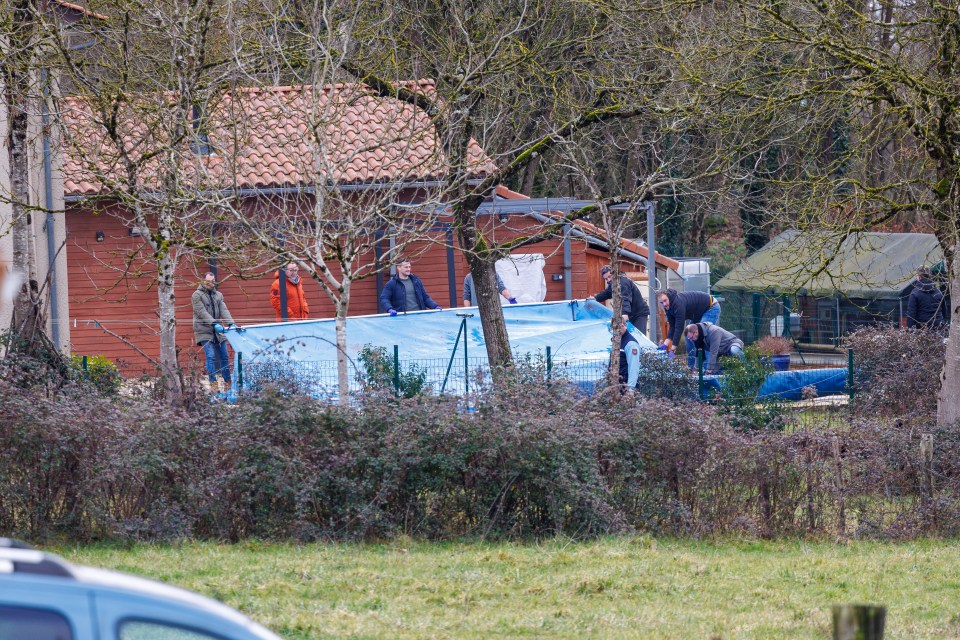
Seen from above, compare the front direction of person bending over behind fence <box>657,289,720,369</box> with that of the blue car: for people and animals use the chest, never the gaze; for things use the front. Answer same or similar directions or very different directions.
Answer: very different directions

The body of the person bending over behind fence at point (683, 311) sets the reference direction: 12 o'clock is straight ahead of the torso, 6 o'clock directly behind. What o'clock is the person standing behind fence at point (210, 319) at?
the person standing behind fence at point (210, 319) is roughly at 11 o'clock from the person bending over behind fence at point (683, 311).

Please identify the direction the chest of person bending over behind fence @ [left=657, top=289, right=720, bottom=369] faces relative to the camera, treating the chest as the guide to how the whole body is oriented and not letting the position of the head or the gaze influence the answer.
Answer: to the viewer's left

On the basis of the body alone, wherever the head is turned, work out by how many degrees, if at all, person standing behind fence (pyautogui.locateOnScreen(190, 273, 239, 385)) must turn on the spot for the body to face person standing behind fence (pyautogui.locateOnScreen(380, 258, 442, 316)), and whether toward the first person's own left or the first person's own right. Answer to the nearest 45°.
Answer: approximately 90° to the first person's own left

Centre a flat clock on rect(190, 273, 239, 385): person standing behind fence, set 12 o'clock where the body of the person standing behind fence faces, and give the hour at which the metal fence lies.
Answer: The metal fence is roughly at 12 o'clock from the person standing behind fence.

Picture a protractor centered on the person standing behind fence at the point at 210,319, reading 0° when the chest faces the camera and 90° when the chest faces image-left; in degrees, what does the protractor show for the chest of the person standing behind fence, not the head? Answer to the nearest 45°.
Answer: approximately 315°

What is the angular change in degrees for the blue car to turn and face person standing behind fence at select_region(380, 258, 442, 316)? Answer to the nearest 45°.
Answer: approximately 90° to its left

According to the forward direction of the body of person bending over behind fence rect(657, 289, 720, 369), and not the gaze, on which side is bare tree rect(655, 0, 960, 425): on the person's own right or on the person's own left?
on the person's own left

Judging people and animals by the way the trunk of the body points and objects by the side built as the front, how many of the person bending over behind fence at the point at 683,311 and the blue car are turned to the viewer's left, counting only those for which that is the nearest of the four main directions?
1

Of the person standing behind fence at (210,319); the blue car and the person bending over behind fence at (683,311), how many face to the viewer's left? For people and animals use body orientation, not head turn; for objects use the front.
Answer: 1

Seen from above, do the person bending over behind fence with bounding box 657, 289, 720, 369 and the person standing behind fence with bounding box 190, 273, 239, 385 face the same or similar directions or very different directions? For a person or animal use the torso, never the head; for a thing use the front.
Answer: very different directions

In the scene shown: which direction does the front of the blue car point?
to the viewer's right

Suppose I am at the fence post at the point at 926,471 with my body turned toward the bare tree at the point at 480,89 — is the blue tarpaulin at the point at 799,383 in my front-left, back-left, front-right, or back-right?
front-right
